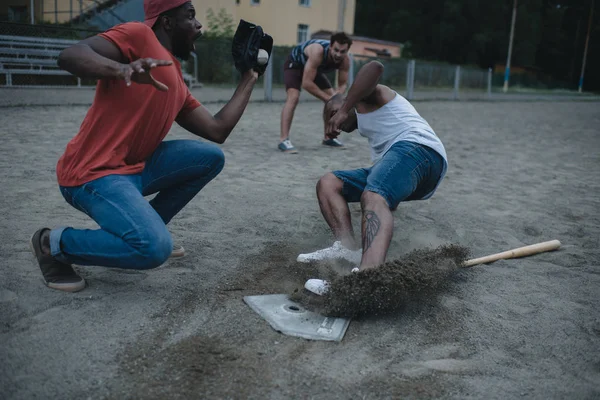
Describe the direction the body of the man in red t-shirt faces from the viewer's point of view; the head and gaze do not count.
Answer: to the viewer's right

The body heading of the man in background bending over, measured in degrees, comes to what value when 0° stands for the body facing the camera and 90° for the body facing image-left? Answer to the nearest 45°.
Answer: approximately 315°

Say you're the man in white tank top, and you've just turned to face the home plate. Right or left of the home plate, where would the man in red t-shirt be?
right

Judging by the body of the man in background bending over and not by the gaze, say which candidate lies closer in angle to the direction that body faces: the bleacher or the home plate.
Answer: the home plate

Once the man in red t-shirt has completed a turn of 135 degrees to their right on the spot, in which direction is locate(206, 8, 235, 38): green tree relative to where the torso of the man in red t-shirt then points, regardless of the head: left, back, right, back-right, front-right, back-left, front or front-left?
back-right

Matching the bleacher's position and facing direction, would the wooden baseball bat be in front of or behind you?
in front

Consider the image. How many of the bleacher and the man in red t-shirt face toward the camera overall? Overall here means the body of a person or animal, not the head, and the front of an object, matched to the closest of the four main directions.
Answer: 1

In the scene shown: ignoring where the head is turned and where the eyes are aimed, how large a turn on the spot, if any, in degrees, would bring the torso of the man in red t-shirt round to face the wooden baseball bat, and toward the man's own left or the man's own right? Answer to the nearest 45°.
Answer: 0° — they already face it

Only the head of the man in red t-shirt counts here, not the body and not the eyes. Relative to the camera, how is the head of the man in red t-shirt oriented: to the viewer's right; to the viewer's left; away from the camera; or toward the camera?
to the viewer's right

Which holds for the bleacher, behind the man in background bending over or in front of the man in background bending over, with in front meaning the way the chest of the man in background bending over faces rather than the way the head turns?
behind

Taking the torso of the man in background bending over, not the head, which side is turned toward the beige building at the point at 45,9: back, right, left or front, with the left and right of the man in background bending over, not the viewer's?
back

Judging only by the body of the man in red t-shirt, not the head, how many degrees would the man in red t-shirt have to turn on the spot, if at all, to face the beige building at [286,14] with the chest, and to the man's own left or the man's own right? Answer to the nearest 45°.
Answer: approximately 90° to the man's own left
